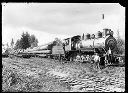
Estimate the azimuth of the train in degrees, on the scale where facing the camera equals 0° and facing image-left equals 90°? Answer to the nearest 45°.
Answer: approximately 315°
